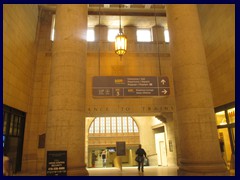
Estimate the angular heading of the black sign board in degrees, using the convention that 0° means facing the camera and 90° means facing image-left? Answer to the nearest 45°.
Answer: approximately 0°

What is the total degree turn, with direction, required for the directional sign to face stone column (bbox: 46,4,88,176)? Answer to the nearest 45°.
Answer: approximately 45° to its right

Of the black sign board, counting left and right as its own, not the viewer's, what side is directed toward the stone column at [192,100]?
left

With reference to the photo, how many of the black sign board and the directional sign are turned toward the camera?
2

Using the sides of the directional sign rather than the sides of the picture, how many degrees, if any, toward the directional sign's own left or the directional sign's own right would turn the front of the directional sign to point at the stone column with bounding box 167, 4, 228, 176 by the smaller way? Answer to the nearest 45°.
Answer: approximately 45° to the directional sign's own left
